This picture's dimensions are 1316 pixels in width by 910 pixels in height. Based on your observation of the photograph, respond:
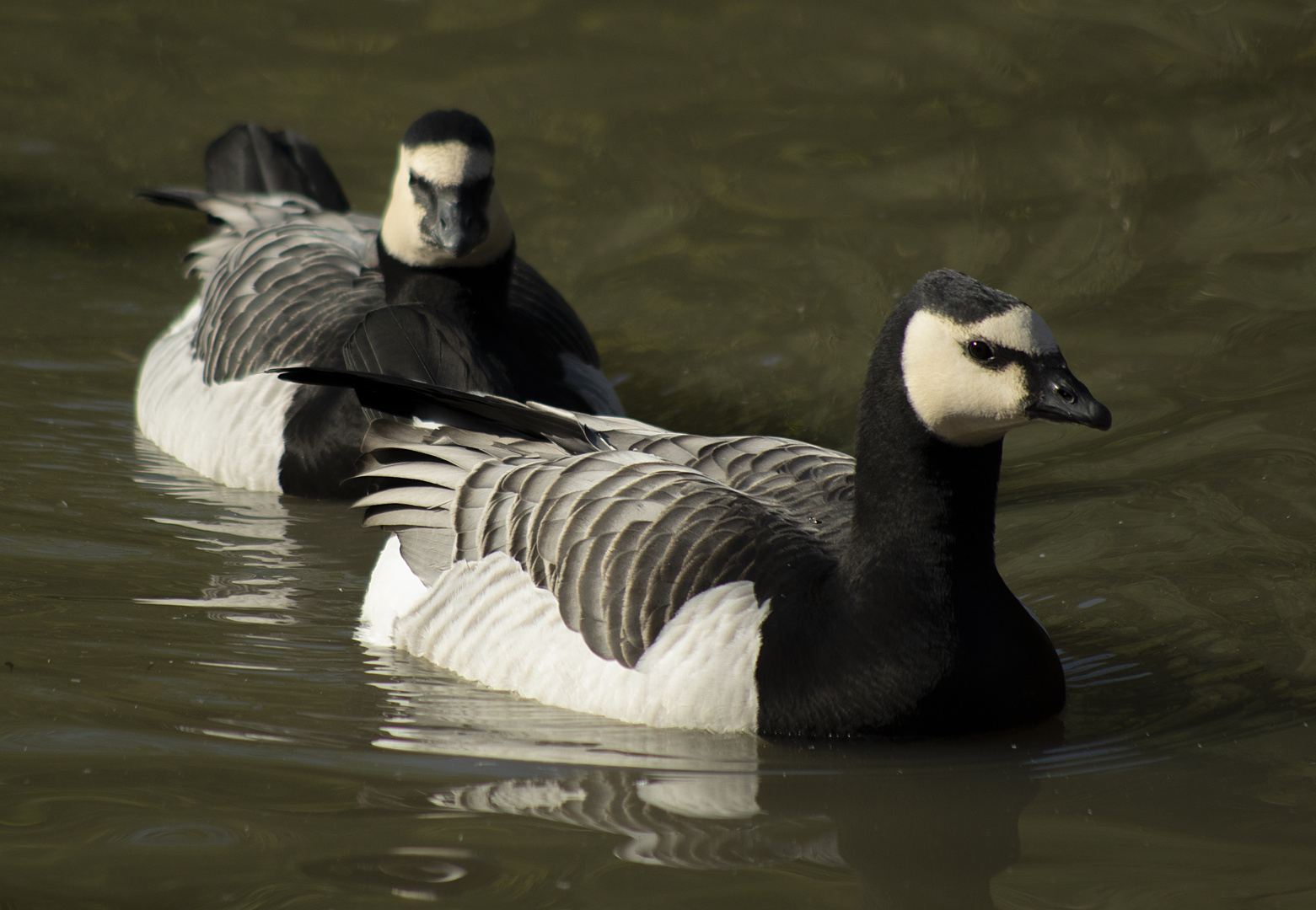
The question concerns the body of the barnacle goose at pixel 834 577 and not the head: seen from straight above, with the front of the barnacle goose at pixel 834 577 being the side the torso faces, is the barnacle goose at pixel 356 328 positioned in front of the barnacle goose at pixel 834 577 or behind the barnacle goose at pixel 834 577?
behind

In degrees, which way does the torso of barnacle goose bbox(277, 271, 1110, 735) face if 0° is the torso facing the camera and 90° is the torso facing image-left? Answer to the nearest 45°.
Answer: approximately 315°

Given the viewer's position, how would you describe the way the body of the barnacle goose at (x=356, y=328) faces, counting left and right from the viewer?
facing the viewer and to the right of the viewer

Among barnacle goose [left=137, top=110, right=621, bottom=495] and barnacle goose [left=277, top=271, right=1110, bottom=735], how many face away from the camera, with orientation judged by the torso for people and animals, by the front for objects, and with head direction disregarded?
0

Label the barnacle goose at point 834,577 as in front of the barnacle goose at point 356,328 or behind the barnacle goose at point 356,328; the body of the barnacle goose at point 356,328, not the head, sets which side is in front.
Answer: in front
